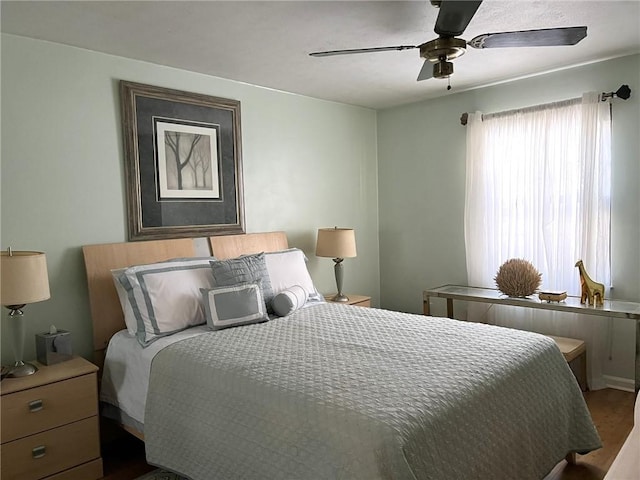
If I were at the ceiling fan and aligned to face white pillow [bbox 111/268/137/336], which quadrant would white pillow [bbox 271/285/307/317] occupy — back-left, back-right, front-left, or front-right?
front-right

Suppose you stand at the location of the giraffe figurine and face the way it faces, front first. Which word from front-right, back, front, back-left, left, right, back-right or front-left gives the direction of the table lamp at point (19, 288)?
front-left

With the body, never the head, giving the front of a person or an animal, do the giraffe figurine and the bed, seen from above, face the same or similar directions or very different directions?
very different directions

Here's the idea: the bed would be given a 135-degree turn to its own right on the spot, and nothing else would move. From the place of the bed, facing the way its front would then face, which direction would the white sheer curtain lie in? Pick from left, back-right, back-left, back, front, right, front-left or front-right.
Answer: back-right

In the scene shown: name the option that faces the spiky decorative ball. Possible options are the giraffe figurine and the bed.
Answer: the giraffe figurine

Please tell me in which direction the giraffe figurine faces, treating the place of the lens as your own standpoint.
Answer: facing to the left of the viewer

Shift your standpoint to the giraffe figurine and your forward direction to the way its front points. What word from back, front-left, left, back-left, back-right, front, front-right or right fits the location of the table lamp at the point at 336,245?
front

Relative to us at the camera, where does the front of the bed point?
facing the viewer and to the right of the viewer

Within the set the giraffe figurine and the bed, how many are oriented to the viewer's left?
1

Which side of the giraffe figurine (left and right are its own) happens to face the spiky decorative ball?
front

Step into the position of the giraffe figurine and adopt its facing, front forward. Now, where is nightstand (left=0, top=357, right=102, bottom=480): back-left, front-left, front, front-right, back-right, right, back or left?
front-left
